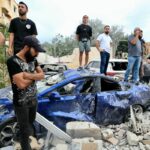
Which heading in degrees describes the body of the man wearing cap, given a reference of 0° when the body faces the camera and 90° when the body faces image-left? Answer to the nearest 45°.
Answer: approximately 315°

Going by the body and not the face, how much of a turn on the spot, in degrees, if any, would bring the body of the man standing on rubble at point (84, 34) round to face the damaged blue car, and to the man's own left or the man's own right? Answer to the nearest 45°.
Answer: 0° — they already face it

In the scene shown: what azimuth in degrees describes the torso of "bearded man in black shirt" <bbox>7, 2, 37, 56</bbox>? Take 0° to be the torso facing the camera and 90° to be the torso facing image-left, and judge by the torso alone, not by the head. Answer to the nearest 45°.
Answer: approximately 0°

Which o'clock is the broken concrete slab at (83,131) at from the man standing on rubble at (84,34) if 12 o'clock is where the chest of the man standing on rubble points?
The broken concrete slab is roughly at 12 o'clock from the man standing on rubble.

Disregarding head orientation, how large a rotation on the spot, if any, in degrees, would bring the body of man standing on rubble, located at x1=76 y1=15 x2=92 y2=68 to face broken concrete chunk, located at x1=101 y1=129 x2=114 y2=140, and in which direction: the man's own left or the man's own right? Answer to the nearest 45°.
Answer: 0° — they already face it

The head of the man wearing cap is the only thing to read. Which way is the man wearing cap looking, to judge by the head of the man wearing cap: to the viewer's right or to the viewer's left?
to the viewer's right

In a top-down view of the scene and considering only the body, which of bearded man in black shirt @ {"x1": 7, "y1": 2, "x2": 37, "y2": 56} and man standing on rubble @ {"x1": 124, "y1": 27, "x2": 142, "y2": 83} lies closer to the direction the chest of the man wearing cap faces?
the man standing on rubble

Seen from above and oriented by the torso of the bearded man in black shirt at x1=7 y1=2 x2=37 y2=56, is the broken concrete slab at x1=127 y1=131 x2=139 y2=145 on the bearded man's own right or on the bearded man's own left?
on the bearded man's own left

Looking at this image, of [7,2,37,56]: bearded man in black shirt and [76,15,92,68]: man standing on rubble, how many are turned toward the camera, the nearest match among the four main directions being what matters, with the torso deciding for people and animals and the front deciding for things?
2
